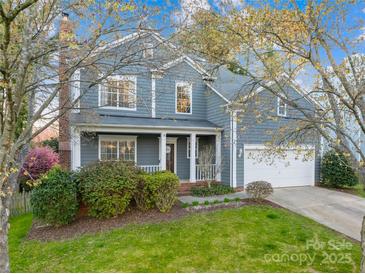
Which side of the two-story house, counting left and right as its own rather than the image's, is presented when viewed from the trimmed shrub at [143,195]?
front

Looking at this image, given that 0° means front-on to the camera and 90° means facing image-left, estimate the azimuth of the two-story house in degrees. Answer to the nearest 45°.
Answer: approximately 0°

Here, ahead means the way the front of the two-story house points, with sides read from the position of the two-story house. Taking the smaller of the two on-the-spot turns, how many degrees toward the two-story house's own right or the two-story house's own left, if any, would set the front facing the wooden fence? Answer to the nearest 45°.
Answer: approximately 45° to the two-story house's own right

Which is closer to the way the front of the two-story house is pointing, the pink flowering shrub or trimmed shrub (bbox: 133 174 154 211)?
the trimmed shrub

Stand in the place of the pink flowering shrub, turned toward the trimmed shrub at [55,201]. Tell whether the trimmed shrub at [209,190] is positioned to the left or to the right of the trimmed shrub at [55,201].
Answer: left

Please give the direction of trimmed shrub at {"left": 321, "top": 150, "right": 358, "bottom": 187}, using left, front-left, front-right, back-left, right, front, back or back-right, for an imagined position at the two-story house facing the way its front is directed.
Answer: left

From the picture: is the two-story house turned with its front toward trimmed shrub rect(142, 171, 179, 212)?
yes

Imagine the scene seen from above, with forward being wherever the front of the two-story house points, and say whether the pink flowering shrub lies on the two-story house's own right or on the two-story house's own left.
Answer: on the two-story house's own right
